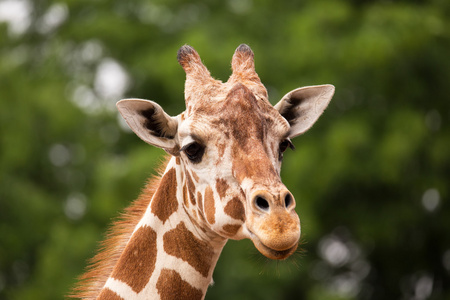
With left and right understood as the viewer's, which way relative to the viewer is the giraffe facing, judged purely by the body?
facing the viewer and to the right of the viewer
